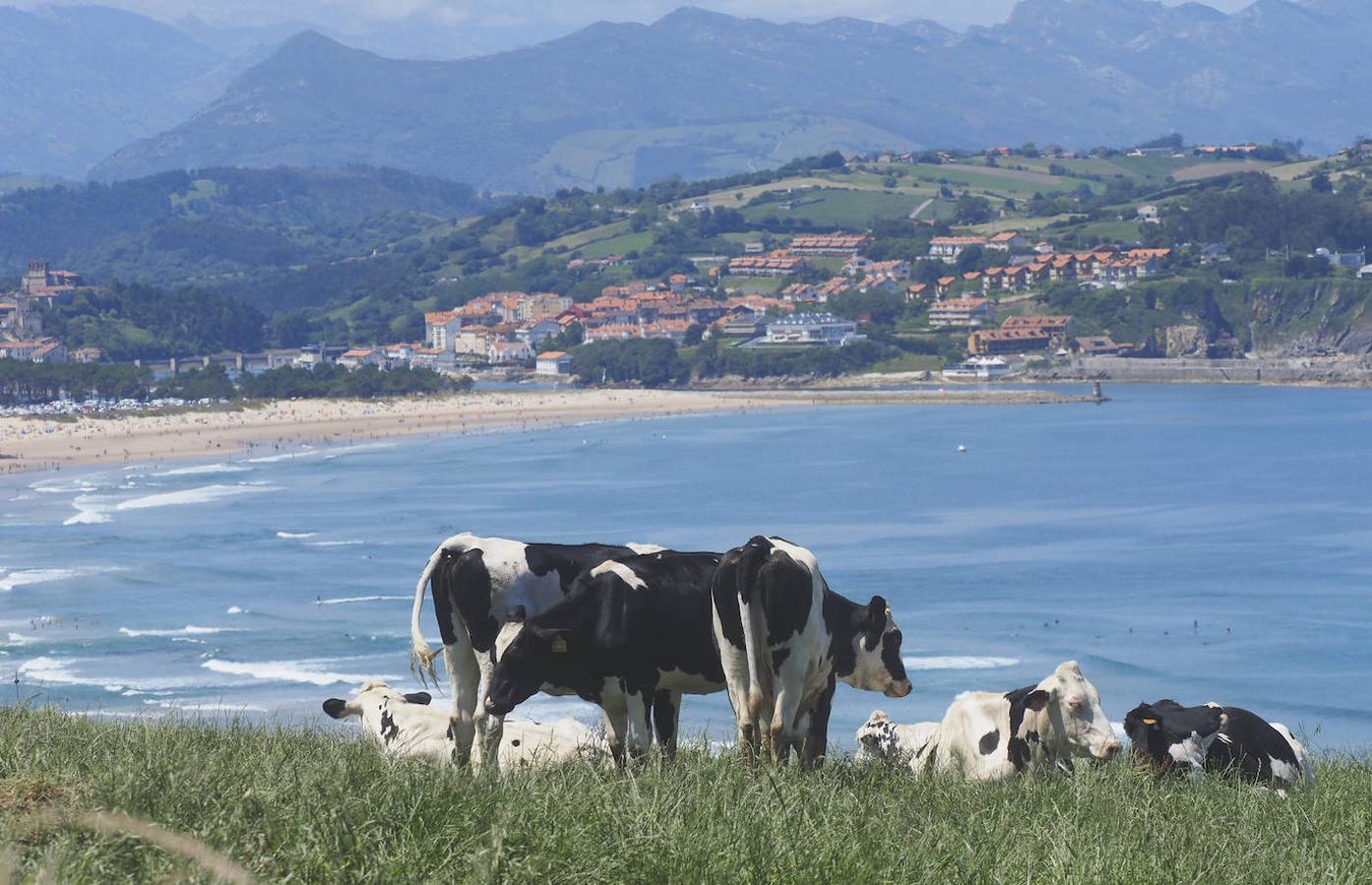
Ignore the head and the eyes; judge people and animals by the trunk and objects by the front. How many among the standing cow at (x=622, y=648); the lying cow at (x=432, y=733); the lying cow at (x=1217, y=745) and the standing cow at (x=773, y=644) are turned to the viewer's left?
3

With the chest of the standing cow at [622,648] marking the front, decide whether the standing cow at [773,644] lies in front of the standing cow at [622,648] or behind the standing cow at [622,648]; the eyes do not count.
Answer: behind

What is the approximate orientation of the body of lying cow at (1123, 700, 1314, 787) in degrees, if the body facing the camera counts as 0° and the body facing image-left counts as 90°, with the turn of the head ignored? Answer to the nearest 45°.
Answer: approximately 90°

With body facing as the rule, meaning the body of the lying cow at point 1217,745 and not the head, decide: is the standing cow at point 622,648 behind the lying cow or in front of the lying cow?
in front

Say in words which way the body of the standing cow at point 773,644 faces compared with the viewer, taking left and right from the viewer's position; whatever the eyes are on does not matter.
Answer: facing away from the viewer and to the right of the viewer

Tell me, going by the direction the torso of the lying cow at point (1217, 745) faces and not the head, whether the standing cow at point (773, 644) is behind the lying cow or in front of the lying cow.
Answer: in front

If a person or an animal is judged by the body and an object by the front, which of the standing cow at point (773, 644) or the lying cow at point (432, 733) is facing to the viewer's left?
the lying cow

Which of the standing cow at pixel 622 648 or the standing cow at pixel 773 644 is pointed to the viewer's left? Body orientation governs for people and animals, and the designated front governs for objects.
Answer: the standing cow at pixel 622 648

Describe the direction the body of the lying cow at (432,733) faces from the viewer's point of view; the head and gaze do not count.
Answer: to the viewer's left

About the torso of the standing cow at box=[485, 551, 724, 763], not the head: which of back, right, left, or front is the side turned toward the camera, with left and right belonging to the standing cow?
left
